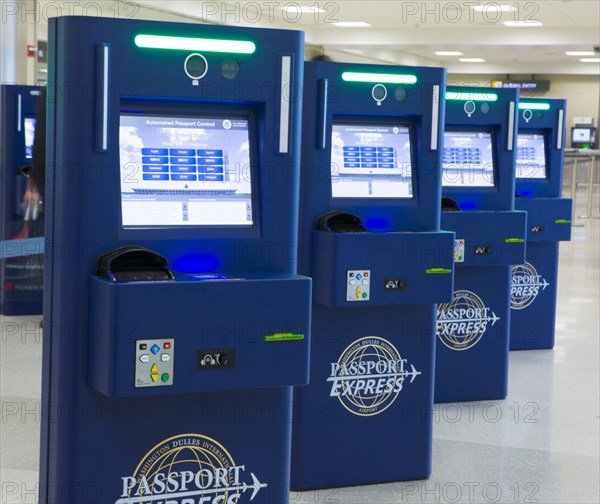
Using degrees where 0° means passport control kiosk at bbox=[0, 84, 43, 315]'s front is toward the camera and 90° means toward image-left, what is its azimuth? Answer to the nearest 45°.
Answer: approximately 315°

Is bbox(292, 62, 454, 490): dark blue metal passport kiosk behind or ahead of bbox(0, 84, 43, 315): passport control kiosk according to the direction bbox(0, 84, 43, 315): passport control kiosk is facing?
ahead
